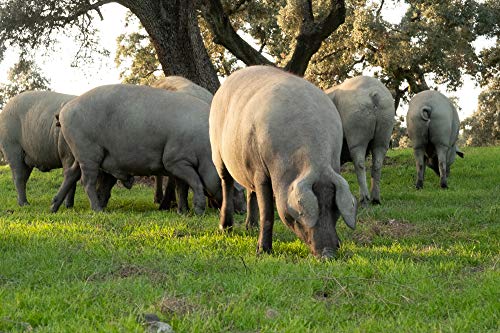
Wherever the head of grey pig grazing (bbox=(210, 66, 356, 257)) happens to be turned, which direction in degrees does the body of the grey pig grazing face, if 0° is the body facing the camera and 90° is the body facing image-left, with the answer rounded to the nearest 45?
approximately 315°

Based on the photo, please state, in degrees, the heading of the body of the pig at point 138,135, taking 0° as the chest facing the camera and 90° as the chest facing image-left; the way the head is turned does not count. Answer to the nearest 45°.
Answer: approximately 270°

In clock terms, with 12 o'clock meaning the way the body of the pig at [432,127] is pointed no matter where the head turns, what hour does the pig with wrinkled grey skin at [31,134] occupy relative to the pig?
The pig with wrinkled grey skin is roughly at 8 o'clock from the pig.

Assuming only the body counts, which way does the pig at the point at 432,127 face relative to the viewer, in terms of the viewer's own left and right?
facing away from the viewer

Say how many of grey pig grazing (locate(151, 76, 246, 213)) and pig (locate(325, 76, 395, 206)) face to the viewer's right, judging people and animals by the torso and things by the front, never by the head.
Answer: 1

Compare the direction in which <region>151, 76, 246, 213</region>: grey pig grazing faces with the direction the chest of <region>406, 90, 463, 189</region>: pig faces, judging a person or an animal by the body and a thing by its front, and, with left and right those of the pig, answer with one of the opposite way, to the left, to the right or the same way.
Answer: to the right

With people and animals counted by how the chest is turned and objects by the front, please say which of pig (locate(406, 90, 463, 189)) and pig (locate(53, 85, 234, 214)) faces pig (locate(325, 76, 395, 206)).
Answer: pig (locate(53, 85, 234, 214))

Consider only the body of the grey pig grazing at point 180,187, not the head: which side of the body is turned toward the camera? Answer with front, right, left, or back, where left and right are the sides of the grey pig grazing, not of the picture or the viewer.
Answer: right

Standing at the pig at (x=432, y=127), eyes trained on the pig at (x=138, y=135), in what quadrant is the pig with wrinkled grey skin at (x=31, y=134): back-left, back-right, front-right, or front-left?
front-right

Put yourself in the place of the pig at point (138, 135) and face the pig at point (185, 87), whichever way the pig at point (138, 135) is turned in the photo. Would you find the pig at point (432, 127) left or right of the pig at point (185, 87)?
right

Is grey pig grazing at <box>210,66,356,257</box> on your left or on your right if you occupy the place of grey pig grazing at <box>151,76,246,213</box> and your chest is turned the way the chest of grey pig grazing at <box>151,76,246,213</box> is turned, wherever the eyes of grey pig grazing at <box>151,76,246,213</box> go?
on your right

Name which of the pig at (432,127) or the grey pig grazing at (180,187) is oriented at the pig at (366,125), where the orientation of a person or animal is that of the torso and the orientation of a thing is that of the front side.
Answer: the grey pig grazing

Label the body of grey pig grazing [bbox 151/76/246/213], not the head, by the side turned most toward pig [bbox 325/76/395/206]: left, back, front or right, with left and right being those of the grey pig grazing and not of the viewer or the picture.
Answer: front

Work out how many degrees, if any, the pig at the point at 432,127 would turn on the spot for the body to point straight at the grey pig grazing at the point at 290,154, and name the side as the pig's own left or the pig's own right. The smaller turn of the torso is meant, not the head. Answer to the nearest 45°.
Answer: approximately 180°
